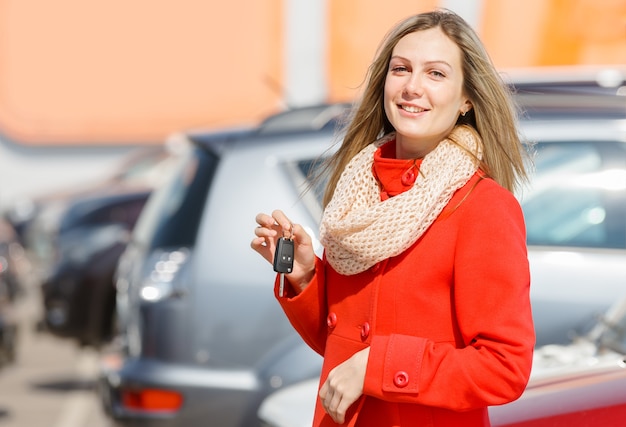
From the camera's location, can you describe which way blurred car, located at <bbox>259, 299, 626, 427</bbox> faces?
facing to the left of the viewer

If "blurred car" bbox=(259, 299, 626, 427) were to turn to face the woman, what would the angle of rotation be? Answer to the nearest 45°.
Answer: approximately 45° to its left

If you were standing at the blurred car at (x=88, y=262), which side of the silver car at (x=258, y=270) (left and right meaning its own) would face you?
left

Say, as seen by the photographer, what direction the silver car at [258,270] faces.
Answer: facing away from the viewer and to the right of the viewer

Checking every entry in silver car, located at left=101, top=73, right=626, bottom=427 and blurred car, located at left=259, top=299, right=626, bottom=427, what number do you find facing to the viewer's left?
1

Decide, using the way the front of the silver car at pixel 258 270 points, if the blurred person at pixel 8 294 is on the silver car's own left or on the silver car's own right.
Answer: on the silver car's own left

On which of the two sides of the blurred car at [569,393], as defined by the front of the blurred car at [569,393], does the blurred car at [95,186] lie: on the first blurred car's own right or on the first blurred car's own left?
on the first blurred car's own right
